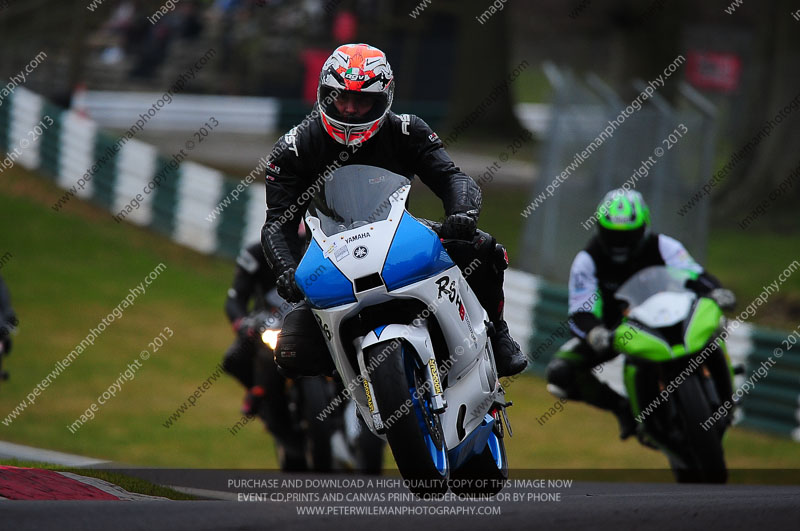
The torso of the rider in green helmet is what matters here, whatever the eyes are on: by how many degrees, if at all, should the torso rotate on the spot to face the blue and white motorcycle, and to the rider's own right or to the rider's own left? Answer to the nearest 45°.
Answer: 0° — they already face it

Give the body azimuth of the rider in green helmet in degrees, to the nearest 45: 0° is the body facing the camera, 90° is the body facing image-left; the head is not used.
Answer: approximately 0°

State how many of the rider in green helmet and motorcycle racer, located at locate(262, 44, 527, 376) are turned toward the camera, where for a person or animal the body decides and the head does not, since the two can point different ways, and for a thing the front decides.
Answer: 2

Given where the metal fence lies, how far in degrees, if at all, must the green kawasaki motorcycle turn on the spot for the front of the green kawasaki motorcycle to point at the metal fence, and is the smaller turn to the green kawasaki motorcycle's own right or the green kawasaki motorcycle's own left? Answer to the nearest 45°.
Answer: approximately 180°

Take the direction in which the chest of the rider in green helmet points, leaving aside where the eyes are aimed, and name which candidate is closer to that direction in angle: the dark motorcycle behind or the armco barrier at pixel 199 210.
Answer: the dark motorcycle behind

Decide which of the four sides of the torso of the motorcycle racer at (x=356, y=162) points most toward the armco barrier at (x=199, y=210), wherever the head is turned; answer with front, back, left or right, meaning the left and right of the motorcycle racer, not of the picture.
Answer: back

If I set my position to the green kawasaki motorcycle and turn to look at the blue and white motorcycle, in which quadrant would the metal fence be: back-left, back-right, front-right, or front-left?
back-right
